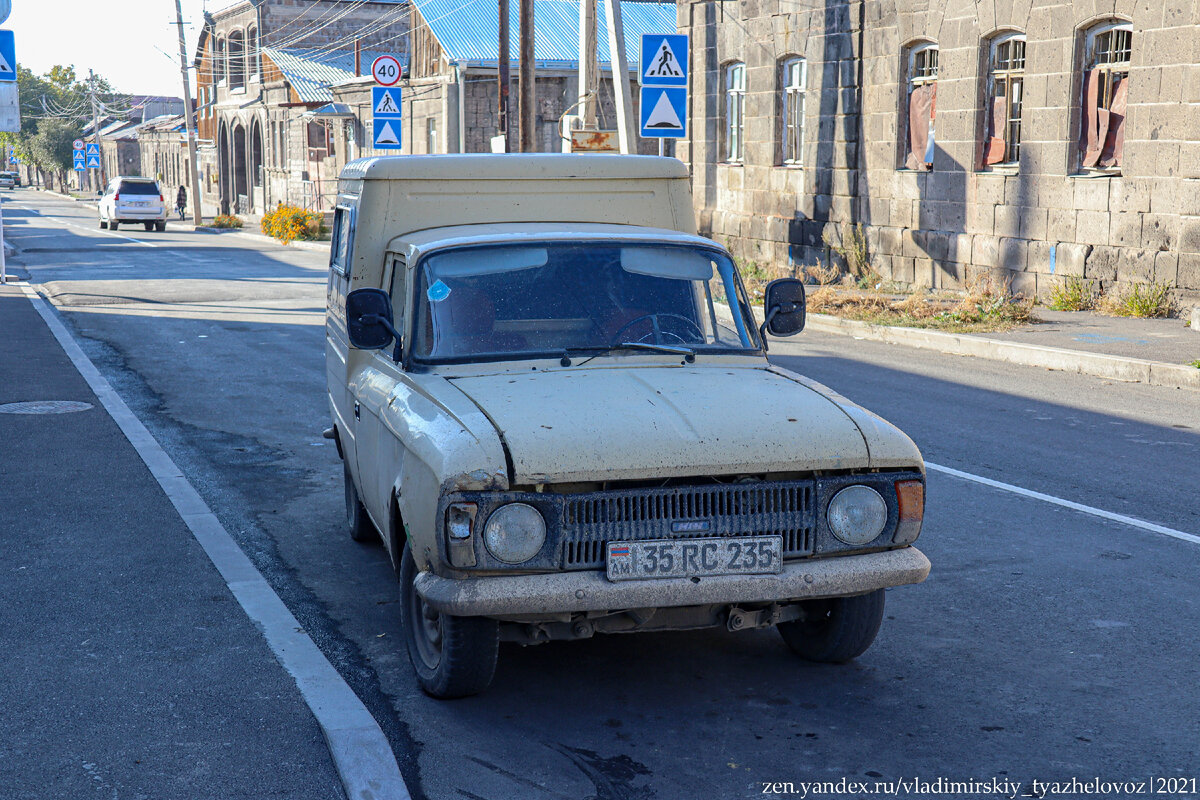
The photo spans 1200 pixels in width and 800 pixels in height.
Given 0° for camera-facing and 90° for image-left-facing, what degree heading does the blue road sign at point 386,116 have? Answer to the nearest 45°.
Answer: approximately 0°

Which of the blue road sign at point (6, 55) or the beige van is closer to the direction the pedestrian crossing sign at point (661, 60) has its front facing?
the beige van

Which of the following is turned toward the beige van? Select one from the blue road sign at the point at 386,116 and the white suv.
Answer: the blue road sign

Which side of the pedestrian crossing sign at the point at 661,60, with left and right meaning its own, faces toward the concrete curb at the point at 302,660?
front

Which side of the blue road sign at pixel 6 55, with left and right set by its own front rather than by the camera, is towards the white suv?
back

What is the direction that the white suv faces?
away from the camera

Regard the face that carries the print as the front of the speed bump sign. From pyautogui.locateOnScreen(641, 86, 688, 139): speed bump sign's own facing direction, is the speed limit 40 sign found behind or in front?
behind
